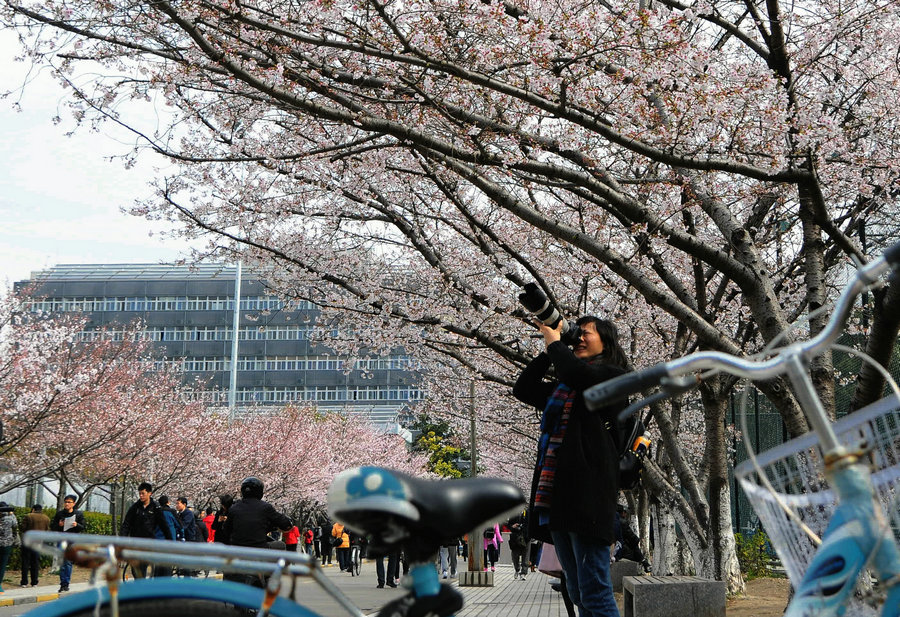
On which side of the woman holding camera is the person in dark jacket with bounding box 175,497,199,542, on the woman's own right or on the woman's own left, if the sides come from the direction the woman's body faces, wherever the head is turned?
on the woman's own right

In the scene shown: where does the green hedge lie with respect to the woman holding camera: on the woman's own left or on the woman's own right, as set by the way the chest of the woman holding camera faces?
on the woman's own right

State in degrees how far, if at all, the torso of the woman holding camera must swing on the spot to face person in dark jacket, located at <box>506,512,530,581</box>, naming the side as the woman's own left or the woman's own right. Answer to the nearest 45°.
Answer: approximately 135° to the woman's own right

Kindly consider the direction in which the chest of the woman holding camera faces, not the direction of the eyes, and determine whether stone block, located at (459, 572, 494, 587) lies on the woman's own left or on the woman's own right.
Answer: on the woman's own right

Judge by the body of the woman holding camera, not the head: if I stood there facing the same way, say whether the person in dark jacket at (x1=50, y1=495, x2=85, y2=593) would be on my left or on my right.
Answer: on my right

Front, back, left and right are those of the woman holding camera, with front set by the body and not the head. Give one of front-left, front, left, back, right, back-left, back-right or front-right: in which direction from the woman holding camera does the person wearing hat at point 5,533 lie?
right

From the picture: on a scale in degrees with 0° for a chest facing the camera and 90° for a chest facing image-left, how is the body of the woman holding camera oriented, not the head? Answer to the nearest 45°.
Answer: approximately 45°

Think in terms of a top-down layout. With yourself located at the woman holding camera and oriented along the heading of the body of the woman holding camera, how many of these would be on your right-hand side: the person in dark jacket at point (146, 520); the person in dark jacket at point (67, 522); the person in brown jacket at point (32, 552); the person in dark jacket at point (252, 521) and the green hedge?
5

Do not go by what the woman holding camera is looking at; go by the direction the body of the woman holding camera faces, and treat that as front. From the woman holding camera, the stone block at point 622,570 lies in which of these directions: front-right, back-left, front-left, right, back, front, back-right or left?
back-right

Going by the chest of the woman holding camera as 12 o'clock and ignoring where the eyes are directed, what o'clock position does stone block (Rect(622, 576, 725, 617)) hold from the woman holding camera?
The stone block is roughly at 5 o'clock from the woman holding camera.

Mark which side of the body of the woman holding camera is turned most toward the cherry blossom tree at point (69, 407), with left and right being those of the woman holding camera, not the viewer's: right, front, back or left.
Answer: right

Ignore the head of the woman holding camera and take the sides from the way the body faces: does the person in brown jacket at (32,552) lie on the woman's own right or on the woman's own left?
on the woman's own right
